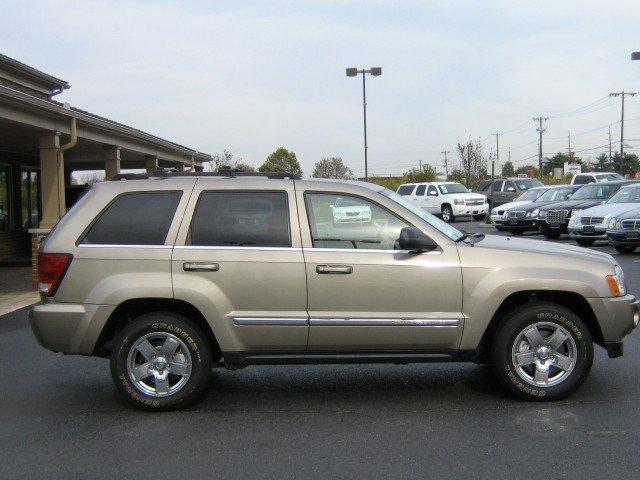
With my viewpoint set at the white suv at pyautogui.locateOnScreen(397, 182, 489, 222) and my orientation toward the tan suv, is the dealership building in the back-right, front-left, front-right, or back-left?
front-right

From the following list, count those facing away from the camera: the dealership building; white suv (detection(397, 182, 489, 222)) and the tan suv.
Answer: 0

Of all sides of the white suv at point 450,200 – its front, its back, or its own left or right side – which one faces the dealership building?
right

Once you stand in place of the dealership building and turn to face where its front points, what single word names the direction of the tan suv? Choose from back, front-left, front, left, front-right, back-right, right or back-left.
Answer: front-right

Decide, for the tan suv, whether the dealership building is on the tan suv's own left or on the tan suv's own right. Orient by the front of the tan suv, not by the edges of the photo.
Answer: on the tan suv's own left

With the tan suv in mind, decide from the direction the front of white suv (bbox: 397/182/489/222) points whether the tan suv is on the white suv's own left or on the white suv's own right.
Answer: on the white suv's own right

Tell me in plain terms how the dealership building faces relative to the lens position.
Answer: facing the viewer and to the right of the viewer

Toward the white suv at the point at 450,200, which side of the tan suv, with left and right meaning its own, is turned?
left

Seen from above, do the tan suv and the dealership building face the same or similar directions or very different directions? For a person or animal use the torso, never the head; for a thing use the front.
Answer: same or similar directions

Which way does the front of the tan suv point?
to the viewer's right

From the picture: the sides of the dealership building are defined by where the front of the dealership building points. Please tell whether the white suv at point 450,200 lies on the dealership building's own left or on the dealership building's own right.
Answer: on the dealership building's own left

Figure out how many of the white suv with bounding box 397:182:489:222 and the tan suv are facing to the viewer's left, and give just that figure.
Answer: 0

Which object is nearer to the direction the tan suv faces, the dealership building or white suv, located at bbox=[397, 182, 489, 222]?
the white suv
